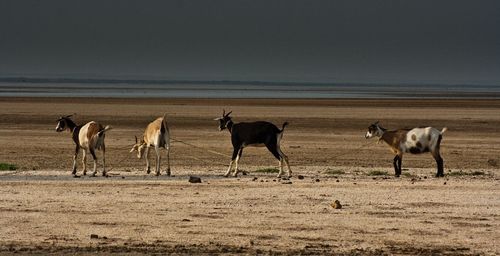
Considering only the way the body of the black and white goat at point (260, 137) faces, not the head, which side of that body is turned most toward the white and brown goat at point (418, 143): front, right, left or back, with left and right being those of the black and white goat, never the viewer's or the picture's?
back

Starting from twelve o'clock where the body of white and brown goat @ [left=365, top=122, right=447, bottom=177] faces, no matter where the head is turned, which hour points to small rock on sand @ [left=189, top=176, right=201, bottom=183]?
The small rock on sand is roughly at 11 o'clock from the white and brown goat.

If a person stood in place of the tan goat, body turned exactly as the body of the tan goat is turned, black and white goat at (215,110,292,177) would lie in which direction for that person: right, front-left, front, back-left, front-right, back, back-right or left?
back-right

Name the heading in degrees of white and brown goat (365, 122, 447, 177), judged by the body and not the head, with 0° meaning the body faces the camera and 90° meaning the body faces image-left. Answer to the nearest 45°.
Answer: approximately 90°

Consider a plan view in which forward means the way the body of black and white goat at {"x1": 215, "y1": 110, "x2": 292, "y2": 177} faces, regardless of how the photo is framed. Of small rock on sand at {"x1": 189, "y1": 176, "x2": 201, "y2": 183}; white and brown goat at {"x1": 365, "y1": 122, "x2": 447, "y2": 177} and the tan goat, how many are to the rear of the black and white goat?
1

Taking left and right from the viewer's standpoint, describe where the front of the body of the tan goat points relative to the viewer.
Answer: facing away from the viewer and to the left of the viewer

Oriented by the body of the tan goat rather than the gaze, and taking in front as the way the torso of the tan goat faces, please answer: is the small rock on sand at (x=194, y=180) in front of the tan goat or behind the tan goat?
behind

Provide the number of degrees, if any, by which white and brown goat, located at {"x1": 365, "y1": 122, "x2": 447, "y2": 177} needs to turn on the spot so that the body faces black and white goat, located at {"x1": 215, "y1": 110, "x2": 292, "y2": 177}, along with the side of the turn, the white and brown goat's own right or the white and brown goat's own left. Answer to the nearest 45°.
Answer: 0° — it already faces it

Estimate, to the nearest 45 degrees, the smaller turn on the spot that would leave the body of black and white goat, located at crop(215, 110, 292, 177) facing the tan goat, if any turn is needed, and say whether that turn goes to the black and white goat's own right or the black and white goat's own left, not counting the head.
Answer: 0° — it already faces it

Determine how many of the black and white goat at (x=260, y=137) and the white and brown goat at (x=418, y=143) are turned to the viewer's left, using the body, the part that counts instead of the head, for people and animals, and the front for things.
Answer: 2

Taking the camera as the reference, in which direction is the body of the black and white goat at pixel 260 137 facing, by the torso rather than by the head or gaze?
to the viewer's left
